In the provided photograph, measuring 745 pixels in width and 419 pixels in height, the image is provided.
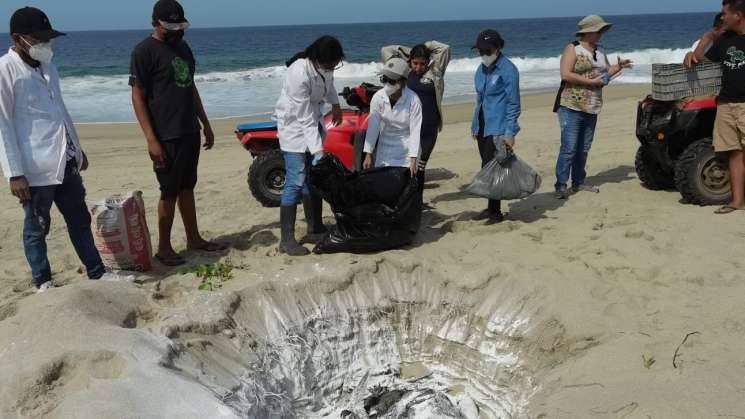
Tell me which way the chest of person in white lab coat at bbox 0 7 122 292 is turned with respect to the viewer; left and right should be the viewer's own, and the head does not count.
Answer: facing the viewer and to the right of the viewer

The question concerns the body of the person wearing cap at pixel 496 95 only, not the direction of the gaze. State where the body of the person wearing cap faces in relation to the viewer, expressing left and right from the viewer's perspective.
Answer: facing the viewer and to the left of the viewer

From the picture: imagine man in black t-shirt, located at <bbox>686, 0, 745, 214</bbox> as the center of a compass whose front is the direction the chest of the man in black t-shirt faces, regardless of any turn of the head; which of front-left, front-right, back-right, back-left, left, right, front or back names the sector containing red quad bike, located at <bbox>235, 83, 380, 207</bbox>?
front-right

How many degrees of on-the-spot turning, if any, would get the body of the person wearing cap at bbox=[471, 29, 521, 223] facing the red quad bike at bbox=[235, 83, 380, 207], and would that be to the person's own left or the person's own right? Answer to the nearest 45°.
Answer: approximately 45° to the person's own right

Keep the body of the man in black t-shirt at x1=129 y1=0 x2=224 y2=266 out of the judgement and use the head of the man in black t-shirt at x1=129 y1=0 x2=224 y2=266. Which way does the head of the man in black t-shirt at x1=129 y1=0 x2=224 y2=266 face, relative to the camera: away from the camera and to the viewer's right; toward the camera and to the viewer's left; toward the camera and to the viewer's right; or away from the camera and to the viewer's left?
toward the camera and to the viewer's right

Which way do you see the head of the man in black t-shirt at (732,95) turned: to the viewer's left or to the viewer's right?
to the viewer's left

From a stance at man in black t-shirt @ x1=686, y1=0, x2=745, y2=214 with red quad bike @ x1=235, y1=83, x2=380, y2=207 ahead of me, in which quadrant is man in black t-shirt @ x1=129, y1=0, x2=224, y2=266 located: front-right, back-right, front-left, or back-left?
front-left

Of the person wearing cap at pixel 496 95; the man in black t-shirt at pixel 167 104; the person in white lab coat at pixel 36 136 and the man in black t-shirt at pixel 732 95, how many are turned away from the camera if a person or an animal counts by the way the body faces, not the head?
0

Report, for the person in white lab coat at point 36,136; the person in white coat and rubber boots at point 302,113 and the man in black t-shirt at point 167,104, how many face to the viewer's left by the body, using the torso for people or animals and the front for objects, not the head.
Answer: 0

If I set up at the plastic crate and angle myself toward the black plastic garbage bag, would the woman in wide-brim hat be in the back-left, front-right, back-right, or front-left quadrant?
front-right

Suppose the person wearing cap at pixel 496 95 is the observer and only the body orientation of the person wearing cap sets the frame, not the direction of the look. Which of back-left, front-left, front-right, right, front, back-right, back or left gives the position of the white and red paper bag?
front

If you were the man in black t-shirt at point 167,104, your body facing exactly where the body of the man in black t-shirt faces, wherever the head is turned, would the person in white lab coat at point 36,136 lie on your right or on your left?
on your right
